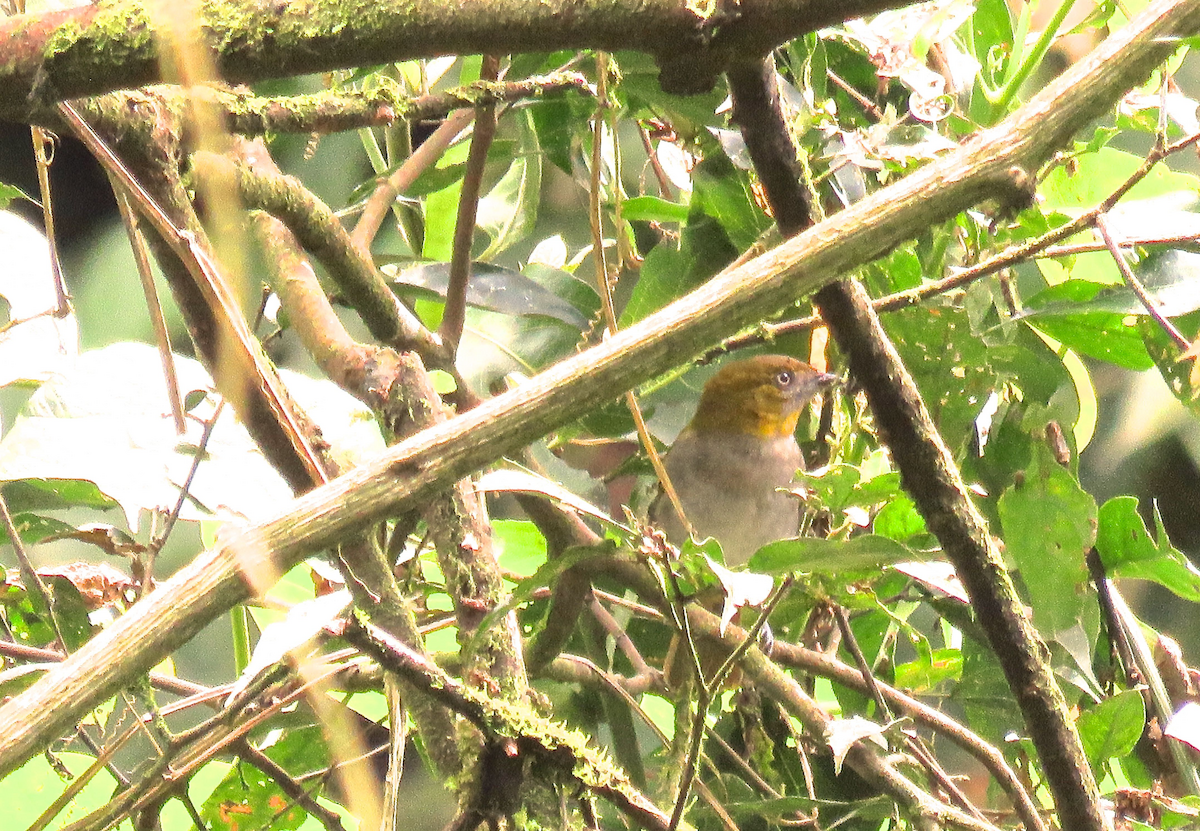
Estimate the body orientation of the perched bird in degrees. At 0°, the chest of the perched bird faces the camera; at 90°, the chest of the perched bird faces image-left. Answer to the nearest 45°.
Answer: approximately 315°

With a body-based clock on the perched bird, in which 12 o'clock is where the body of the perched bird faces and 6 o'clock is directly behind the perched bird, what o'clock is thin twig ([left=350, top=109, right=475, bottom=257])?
The thin twig is roughly at 5 o'clock from the perched bird.

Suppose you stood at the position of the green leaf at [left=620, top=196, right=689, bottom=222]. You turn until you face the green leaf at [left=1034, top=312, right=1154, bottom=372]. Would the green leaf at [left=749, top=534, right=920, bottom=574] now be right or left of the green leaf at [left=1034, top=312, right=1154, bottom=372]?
right

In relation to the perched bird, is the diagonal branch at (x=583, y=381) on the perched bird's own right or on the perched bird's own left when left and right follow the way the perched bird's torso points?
on the perched bird's own right
